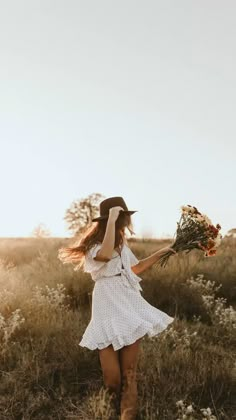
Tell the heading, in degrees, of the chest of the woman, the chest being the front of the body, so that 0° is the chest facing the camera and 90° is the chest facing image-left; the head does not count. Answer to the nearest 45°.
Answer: approximately 315°
